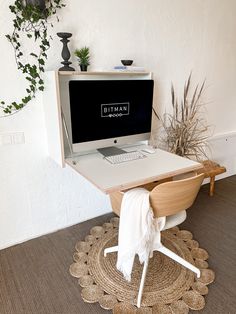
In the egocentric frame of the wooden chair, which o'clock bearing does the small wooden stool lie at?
The small wooden stool is roughly at 2 o'clock from the wooden chair.

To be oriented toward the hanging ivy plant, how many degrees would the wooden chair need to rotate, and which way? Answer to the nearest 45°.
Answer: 0° — it already faces it

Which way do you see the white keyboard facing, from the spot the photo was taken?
facing the viewer and to the right of the viewer

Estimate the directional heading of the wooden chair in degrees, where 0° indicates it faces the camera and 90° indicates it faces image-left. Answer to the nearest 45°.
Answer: approximately 135°

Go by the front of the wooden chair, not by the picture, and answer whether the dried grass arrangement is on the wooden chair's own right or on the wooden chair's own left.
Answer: on the wooden chair's own right

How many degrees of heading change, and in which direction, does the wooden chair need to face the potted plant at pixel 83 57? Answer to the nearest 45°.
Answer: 0° — it already faces it

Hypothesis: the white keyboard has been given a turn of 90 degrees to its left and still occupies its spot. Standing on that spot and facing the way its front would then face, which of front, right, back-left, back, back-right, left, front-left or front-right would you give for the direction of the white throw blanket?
back-right

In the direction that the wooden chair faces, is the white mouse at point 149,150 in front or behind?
in front

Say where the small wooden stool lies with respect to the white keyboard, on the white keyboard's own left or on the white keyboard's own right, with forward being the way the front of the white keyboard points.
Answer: on the white keyboard's own left

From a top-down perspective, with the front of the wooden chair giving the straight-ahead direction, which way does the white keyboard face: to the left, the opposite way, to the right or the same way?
the opposite way
